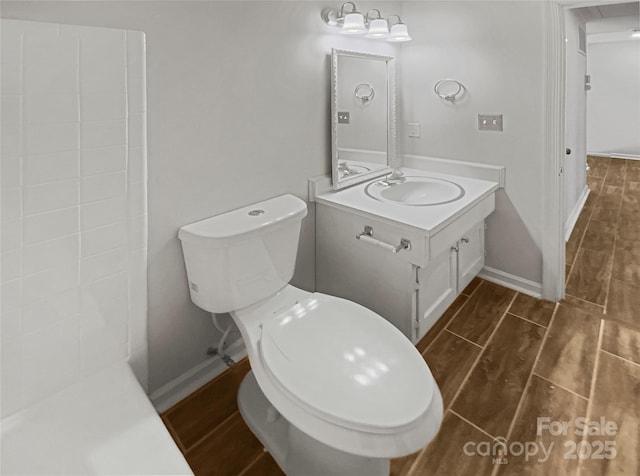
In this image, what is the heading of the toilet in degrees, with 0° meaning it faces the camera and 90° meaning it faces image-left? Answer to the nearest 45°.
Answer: approximately 315°

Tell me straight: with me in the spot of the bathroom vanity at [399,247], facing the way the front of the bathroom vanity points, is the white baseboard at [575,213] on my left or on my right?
on my left

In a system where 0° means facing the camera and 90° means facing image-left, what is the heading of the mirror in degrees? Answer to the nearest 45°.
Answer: approximately 315°

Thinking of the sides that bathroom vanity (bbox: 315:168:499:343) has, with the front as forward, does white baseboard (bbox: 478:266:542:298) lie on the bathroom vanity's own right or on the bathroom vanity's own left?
on the bathroom vanity's own left

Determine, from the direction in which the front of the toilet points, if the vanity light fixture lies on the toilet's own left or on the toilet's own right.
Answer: on the toilet's own left
